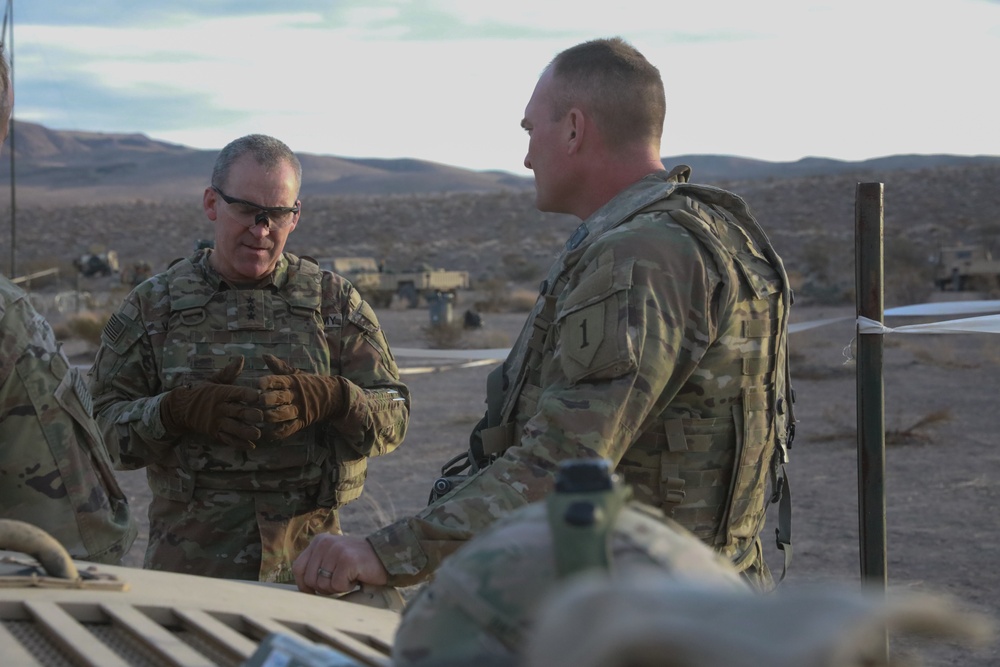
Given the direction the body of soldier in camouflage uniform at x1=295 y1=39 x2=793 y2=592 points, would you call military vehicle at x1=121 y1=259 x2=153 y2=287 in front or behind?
in front

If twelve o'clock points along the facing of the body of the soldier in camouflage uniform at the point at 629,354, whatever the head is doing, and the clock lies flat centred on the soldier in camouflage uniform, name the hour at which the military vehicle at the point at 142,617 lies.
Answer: The military vehicle is roughly at 9 o'clock from the soldier in camouflage uniform.

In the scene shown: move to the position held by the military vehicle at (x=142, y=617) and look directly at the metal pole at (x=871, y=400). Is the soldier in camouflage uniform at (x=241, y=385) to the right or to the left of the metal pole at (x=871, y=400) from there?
left

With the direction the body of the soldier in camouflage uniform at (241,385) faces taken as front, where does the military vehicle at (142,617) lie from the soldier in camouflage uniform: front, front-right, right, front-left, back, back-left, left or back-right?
front

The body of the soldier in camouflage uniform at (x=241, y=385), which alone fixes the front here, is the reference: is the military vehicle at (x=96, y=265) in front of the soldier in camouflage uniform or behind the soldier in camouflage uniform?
behind

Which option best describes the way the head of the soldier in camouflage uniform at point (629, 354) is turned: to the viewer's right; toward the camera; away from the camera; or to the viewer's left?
to the viewer's left

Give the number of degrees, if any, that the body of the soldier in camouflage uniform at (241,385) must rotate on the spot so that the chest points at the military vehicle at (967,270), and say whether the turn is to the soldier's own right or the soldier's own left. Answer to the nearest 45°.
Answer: approximately 135° to the soldier's own left

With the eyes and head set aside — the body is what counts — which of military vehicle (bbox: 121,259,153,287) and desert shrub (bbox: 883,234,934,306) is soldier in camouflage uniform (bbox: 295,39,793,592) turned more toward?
the military vehicle

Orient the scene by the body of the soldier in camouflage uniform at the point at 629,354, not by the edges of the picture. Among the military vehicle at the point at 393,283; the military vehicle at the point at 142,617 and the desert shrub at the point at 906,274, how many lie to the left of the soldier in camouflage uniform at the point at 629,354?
1

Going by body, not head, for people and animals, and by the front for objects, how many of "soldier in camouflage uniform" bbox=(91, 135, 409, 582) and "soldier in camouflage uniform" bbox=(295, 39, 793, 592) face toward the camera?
1

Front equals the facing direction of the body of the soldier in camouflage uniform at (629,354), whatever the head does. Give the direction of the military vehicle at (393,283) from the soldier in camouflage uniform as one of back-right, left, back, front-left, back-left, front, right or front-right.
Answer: front-right

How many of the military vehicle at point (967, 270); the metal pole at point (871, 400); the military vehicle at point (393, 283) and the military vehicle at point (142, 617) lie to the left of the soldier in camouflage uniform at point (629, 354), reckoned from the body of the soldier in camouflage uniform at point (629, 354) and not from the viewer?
1

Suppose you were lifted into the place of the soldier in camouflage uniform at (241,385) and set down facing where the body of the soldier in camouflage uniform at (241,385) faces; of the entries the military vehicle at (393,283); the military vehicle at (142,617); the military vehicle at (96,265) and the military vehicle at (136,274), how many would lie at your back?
3

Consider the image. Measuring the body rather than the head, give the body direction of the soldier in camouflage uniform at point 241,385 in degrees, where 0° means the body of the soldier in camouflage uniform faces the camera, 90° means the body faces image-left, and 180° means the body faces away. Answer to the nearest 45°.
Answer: approximately 0°

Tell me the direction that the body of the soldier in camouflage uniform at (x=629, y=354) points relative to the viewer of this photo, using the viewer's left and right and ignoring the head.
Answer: facing away from the viewer and to the left of the viewer

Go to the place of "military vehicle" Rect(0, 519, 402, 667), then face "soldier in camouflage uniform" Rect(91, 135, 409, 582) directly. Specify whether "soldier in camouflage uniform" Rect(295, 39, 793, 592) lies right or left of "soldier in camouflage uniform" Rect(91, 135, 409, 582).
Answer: right
